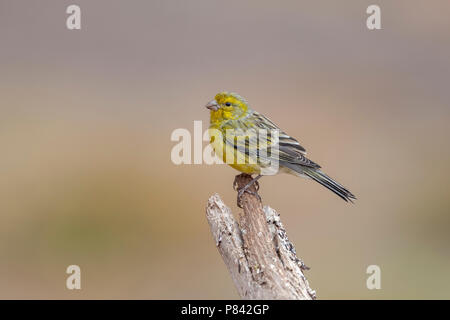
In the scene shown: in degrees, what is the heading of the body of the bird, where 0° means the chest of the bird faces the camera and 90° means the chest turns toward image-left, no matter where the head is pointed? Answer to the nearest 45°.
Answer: approximately 90°
